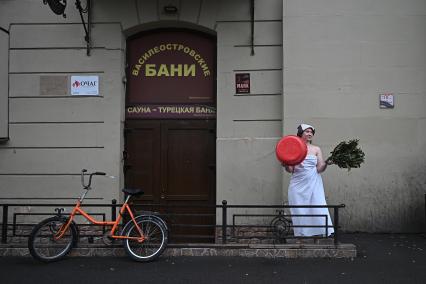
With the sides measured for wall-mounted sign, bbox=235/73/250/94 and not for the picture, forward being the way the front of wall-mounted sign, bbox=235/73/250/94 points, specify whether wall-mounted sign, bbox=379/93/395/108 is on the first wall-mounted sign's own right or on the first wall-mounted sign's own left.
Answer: on the first wall-mounted sign's own left

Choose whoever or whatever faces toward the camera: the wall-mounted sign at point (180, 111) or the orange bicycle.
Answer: the wall-mounted sign

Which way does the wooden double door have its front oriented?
toward the camera

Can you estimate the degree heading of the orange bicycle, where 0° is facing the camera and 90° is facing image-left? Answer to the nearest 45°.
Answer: approximately 90°

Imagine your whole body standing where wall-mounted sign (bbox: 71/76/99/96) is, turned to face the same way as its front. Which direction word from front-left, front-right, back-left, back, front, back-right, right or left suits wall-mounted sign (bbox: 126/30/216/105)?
left

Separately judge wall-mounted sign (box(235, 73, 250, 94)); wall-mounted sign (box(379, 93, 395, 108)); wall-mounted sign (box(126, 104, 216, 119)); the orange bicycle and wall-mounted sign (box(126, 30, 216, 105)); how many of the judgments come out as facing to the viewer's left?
1

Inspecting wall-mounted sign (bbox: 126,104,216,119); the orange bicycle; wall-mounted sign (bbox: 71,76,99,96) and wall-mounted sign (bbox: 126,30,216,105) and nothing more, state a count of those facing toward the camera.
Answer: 3

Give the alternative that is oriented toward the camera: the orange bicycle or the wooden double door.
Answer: the wooden double door

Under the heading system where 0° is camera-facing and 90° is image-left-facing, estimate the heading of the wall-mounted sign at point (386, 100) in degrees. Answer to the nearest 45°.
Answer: approximately 0°

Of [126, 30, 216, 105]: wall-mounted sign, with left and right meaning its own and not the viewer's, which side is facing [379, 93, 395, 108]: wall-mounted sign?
left

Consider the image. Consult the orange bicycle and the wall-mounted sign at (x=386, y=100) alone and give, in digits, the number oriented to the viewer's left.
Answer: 1

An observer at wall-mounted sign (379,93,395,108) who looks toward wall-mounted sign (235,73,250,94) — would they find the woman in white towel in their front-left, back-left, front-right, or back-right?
front-left

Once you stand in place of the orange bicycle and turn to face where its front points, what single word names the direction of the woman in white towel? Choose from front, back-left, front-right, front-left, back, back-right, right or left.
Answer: back

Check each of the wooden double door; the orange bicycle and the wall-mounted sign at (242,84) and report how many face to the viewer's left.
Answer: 1

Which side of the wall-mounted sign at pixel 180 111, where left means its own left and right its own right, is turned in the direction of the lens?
front

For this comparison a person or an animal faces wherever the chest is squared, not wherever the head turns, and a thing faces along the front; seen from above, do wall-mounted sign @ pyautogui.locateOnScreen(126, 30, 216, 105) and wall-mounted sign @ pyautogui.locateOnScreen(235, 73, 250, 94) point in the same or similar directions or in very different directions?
same or similar directions

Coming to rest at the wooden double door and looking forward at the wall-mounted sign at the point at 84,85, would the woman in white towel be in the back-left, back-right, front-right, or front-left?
back-left
